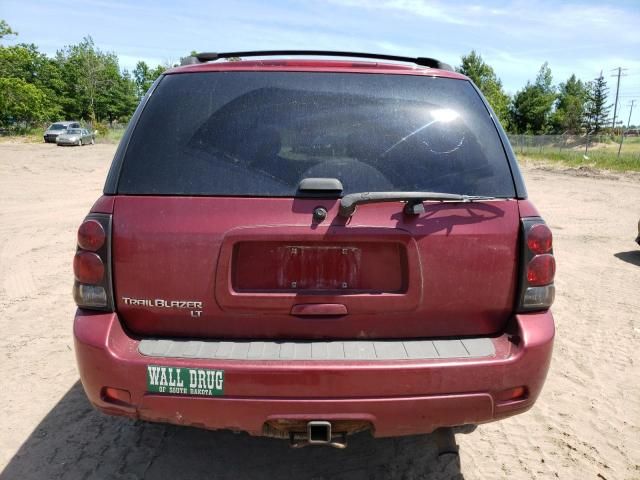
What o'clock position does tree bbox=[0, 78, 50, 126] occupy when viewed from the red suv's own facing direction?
The tree is roughly at 11 o'clock from the red suv.

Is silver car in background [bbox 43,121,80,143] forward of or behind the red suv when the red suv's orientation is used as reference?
forward

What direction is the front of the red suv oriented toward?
away from the camera

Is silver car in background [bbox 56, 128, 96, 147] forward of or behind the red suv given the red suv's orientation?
forward

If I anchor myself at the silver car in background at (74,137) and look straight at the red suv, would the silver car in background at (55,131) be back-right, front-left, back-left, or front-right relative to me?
back-right

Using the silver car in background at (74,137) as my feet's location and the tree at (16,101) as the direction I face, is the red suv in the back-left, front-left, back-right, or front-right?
back-left

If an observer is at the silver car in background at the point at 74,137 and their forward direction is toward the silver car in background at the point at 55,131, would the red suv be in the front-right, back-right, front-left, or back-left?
back-left
